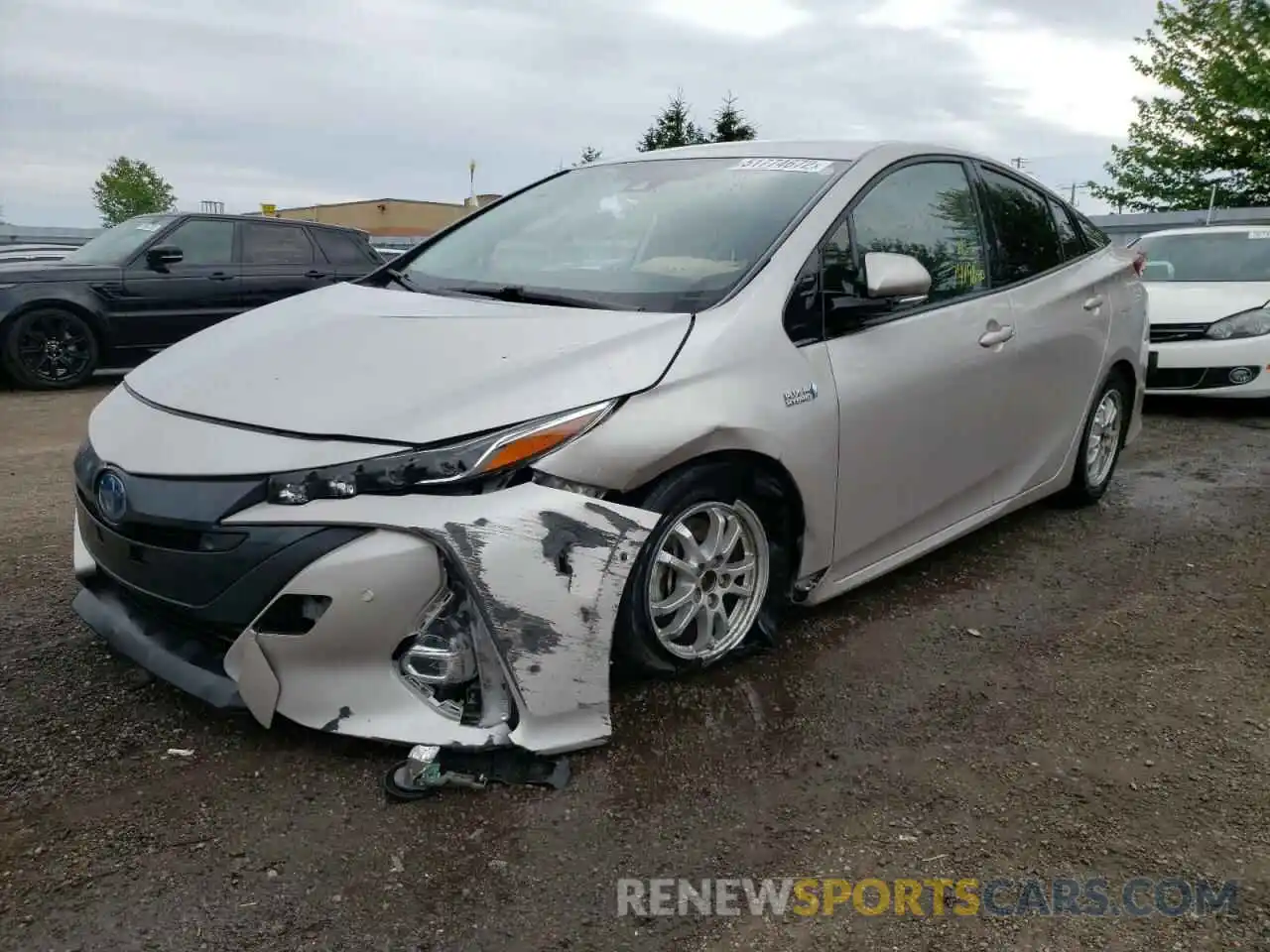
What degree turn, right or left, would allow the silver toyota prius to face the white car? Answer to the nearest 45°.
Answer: approximately 180°

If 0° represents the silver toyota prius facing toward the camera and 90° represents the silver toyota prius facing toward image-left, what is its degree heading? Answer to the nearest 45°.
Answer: approximately 45°

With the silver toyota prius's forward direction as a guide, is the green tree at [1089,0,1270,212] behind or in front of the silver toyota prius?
behind
